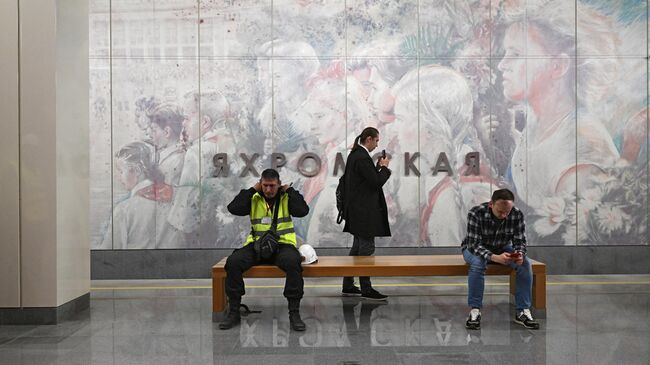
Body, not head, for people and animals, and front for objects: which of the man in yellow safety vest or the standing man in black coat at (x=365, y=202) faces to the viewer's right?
the standing man in black coat

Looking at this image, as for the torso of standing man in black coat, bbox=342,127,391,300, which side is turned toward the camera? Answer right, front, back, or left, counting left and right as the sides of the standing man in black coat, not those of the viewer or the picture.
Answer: right

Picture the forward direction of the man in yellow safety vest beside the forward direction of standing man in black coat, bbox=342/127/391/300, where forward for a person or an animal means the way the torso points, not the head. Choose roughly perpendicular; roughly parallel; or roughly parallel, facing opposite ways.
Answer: roughly perpendicular

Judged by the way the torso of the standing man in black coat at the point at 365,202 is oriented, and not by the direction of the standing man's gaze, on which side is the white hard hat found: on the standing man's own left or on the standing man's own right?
on the standing man's own right

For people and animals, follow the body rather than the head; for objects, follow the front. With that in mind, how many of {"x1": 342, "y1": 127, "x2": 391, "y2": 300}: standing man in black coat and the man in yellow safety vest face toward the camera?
1

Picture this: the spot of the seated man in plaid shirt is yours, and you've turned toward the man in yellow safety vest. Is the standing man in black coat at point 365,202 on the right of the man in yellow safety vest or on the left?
right

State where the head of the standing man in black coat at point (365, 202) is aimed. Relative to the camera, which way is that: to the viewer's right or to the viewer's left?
to the viewer's right

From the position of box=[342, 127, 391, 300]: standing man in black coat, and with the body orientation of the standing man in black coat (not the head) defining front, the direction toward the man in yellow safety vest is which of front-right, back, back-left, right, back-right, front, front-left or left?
back-right

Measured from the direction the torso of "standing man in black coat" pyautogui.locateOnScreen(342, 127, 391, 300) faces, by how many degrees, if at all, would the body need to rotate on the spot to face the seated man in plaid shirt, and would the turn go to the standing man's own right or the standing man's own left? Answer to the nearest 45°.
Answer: approximately 45° to the standing man's own right

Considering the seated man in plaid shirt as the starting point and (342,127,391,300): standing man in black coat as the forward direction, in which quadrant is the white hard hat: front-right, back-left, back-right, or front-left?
front-left

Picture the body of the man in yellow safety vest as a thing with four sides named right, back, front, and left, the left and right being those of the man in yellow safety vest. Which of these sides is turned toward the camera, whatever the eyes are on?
front

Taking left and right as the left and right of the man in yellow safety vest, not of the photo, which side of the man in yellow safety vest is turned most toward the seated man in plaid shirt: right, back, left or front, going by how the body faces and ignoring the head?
left

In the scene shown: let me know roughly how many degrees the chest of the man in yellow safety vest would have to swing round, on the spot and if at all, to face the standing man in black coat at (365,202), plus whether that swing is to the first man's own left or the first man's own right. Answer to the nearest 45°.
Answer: approximately 135° to the first man's own left
